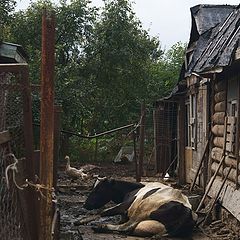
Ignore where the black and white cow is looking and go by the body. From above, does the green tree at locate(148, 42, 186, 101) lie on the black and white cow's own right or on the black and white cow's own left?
on the black and white cow's own right

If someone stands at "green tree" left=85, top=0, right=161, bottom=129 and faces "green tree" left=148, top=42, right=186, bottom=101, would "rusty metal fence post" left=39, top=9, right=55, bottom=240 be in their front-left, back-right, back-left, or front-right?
back-right

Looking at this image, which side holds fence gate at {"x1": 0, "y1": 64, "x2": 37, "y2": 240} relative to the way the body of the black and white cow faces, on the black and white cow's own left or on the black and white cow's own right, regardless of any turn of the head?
on the black and white cow's own left

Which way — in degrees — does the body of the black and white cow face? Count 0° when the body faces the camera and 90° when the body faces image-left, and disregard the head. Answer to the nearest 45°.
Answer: approximately 135°
